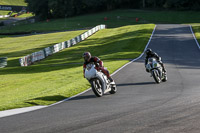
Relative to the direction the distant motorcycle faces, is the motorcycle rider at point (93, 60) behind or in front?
in front

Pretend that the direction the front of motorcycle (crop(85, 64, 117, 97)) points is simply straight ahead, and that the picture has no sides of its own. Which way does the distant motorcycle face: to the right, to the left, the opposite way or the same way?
the same way

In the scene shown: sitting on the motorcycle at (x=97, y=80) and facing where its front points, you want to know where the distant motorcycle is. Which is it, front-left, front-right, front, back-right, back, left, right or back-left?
back

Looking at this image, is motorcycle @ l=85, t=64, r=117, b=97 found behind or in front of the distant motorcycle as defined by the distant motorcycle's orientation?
in front

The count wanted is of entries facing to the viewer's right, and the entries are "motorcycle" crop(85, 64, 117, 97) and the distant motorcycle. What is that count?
0

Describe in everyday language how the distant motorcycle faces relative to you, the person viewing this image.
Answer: facing the viewer and to the left of the viewer
